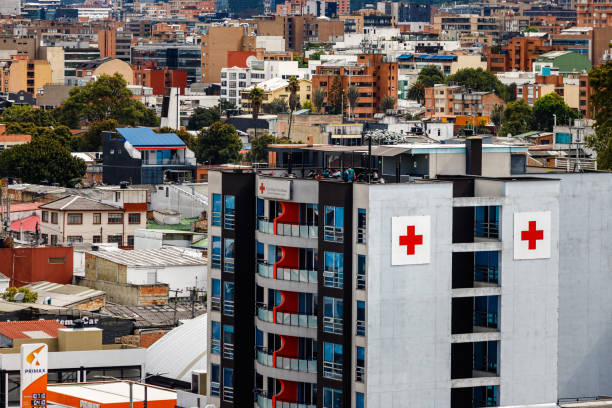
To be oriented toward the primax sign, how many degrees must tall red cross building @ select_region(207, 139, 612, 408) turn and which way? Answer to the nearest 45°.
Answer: approximately 45° to its right

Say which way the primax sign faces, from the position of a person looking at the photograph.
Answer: facing the viewer

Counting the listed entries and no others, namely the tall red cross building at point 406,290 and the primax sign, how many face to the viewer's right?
0

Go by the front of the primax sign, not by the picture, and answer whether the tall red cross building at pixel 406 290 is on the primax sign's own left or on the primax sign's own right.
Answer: on the primax sign's own left
